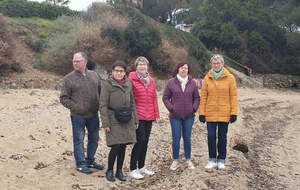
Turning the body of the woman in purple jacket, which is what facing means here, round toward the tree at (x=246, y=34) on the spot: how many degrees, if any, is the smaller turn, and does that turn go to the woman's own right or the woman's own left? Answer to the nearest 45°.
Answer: approximately 180°

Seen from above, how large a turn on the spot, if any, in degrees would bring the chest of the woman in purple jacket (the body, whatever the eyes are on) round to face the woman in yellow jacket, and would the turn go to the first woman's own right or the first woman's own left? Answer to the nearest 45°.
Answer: approximately 90° to the first woman's own left

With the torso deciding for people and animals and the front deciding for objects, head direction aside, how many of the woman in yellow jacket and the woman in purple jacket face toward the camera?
2

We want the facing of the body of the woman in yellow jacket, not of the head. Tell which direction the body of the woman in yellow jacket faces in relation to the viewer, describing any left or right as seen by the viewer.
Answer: facing the viewer

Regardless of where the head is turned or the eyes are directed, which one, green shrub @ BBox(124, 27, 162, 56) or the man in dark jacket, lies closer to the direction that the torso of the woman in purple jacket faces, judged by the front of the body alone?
the man in dark jacket

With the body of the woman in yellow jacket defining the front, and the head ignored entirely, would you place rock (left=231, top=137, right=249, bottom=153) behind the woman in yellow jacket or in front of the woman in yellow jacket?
behind

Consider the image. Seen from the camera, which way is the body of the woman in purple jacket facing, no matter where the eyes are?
toward the camera

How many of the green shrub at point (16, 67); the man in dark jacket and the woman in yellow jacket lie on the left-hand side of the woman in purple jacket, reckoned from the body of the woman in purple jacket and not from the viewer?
1

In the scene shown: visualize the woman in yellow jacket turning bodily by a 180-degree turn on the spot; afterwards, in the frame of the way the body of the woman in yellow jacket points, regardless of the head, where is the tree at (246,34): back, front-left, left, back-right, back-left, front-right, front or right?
front
